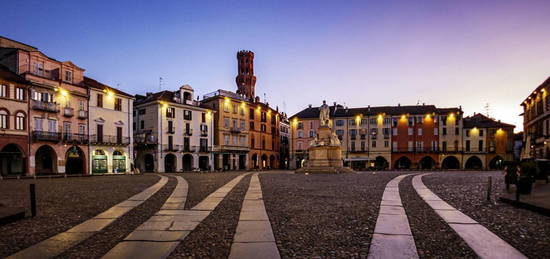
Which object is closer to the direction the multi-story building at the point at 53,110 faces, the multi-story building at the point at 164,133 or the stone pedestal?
the stone pedestal

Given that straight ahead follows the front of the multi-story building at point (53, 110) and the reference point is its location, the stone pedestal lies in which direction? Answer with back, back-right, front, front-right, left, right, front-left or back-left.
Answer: front

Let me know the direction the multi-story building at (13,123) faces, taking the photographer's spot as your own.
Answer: facing the viewer and to the right of the viewer

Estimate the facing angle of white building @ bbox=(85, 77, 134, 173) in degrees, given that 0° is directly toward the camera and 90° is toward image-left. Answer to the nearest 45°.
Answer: approximately 315°

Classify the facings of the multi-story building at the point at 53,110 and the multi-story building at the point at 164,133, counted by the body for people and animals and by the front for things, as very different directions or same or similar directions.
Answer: same or similar directions

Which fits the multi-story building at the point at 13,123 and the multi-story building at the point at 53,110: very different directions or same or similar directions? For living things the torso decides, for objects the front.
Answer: same or similar directions

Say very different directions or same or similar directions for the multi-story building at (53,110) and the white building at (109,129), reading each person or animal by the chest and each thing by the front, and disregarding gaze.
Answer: same or similar directions
